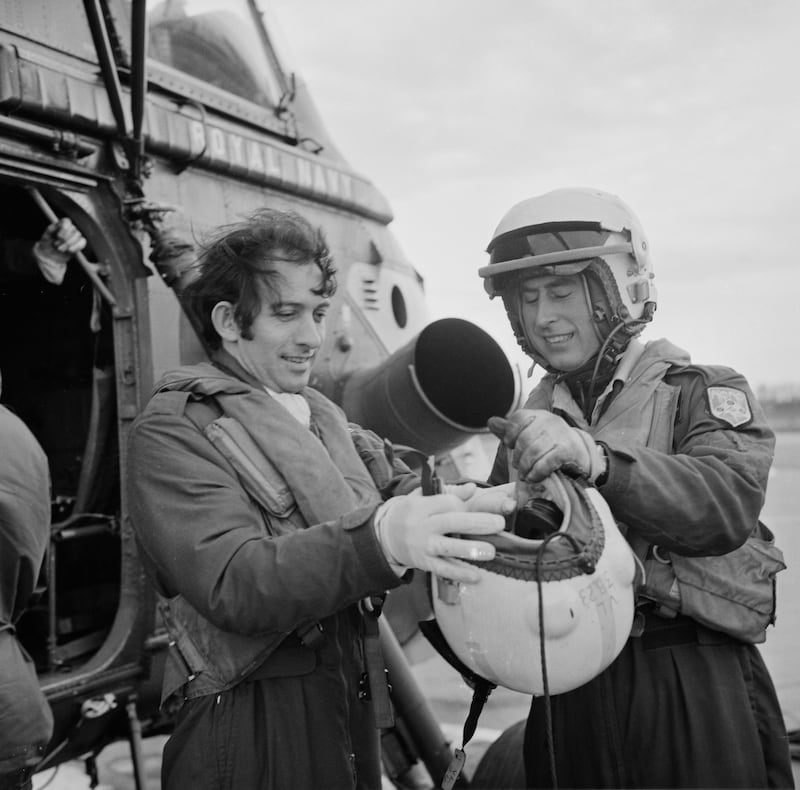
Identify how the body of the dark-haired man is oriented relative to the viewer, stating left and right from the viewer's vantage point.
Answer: facing the viewer and to the right of the viewer

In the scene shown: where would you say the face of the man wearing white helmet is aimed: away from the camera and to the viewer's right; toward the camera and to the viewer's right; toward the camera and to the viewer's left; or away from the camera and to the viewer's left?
toward the camera and to the viewer's left

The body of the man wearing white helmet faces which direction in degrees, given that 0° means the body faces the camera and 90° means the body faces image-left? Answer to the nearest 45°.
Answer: approximately 45°

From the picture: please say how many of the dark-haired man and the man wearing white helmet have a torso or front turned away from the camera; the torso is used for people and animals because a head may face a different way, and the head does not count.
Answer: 0

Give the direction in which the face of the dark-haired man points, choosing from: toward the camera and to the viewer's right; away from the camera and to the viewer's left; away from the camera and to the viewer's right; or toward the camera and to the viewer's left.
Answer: toward the camera and to the viewer's right

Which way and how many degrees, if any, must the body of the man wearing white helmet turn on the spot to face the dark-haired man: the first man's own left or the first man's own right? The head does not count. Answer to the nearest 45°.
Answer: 0° — they already face them
